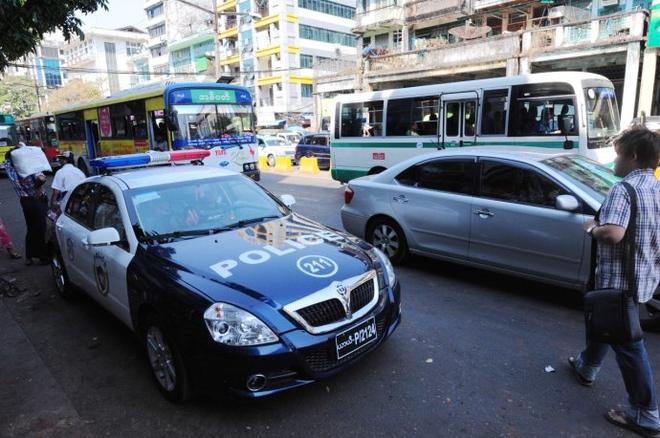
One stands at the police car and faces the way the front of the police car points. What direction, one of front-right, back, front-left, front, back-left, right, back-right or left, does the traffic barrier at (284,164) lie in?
back-left

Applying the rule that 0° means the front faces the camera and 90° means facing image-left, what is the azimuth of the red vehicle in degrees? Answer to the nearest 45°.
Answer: approximately 315°

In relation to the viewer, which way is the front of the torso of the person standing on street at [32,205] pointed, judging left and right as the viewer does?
facing away from the viewer
